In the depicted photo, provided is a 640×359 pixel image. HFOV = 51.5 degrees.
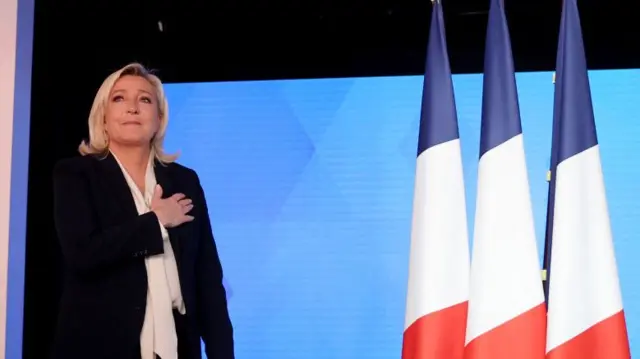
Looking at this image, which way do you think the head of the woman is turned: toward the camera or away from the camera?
toward the camera
